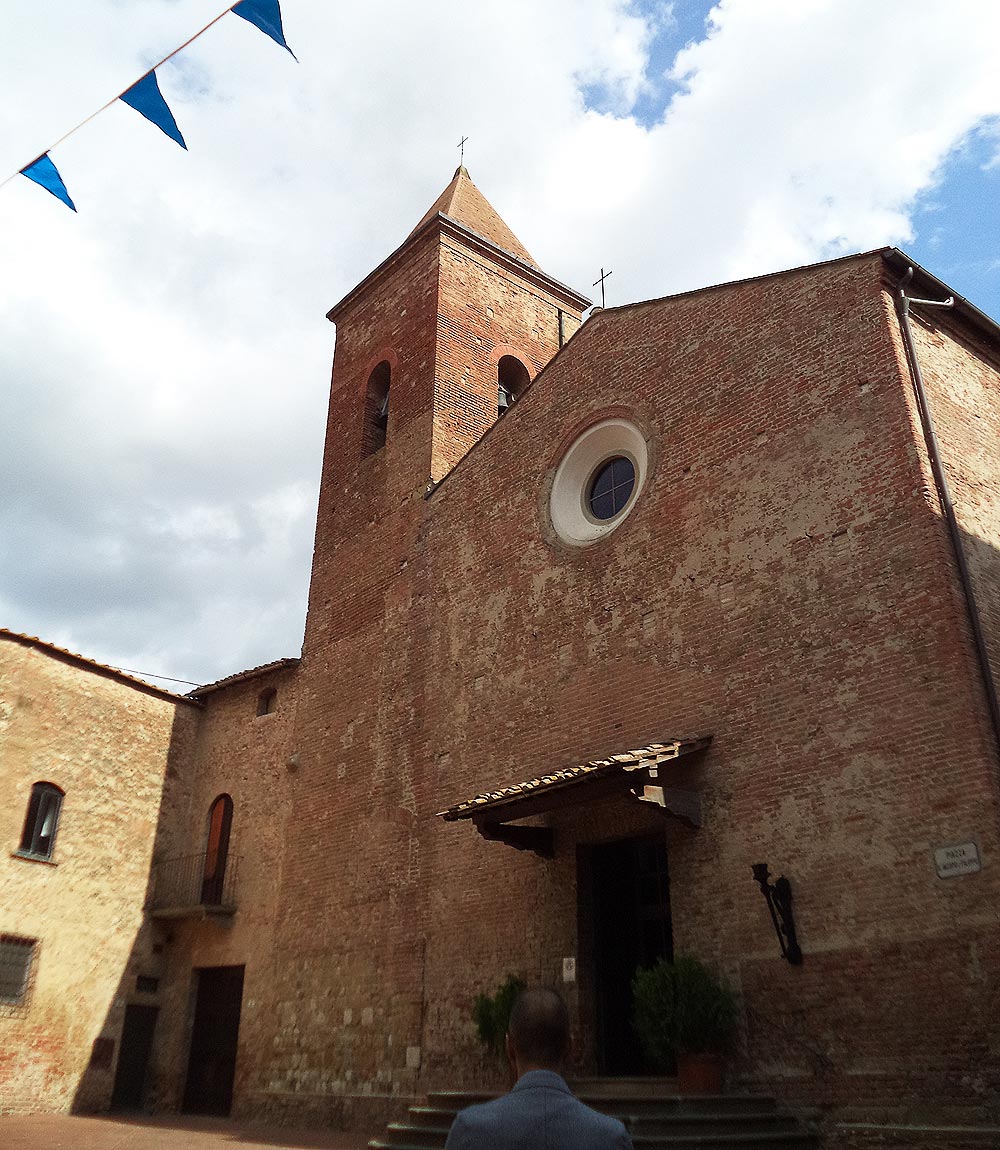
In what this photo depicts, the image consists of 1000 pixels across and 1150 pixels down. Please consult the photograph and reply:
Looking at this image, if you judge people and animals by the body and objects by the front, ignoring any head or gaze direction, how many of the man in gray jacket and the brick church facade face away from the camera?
1

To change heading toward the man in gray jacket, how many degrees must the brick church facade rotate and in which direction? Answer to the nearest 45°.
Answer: approximately 45° to its left

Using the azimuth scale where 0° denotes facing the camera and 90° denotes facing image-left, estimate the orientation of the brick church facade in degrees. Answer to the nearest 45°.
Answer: approximately 45°

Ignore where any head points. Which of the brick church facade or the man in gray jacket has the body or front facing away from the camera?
the man in gray jacket

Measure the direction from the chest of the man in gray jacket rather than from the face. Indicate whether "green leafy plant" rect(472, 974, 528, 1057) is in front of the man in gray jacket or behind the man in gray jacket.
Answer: in front

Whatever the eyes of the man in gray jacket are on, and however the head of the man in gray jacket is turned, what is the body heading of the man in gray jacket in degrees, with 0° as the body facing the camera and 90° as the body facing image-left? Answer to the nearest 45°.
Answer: approximately 180°

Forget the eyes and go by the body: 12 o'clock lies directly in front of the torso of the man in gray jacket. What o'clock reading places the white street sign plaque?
The white street sign plaque is roughly at 1 o'clock from the man in gray jacket.

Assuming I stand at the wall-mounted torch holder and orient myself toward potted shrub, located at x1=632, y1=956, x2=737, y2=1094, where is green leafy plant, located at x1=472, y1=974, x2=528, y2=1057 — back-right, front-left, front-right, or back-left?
front-right

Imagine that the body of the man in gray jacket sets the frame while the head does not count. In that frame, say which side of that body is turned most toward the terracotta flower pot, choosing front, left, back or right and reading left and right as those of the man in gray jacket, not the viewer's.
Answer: front

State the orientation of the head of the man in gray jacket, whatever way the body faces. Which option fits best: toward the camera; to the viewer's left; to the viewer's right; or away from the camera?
away from the camera

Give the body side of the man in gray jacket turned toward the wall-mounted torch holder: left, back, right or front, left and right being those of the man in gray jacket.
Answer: front

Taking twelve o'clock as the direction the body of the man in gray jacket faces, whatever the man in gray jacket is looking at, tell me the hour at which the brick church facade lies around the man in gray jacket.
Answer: The brick church facade is roughly at 12 o'clock from the man in gray jacket.

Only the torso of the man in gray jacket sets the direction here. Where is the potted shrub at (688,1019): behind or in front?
in front

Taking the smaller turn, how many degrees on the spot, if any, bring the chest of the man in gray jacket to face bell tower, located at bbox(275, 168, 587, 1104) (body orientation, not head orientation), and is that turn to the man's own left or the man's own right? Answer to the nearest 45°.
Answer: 0° — they already face it
